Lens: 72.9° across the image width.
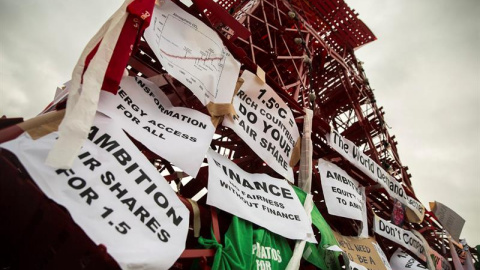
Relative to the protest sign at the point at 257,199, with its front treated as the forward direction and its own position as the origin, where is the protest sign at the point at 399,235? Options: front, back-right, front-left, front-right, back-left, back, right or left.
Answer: back-left

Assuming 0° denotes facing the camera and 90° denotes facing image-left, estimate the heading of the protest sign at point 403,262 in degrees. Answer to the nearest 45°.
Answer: approximately 0°

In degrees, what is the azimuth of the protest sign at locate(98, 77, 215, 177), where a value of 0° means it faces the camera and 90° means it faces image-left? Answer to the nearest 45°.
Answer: approximately 0°

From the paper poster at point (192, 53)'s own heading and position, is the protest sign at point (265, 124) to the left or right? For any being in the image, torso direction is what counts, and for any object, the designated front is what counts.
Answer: on its left

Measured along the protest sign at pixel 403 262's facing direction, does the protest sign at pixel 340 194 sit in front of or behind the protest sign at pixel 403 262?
in front
